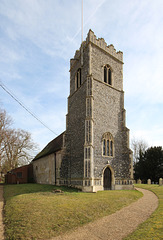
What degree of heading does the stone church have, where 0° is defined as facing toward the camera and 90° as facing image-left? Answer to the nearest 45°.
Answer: approximately 315°
